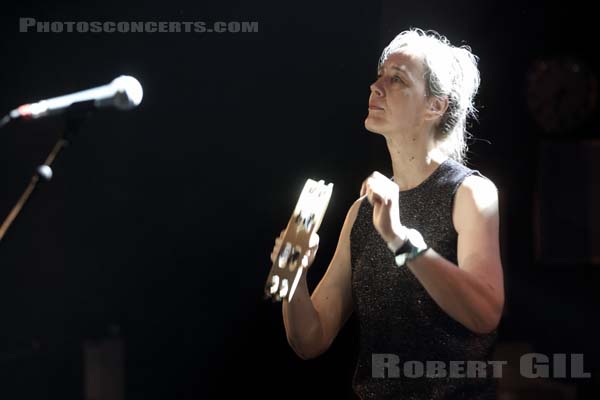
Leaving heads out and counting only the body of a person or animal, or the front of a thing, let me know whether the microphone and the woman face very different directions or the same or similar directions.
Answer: very different directions

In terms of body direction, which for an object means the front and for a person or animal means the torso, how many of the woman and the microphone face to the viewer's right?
1

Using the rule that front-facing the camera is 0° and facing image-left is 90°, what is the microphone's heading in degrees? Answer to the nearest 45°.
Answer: approximately 270°

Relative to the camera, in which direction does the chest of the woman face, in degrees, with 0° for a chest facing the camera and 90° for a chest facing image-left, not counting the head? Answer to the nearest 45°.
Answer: approximately 45°

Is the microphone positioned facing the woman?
yes

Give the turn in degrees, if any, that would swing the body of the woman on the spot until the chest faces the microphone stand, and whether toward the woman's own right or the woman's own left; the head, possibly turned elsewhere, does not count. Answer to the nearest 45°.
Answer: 0° — they already face it
